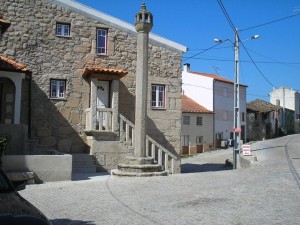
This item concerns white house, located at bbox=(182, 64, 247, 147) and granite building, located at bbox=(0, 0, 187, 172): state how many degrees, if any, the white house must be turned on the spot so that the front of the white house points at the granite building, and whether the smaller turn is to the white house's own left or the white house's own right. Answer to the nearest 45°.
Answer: approximately 45° to the white house's own right

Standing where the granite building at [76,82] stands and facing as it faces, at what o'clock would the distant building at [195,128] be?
The distant building is roughly at 7 o'clock from the granite building.

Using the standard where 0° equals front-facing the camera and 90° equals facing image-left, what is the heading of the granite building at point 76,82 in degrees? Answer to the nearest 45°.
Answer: approximately 0°

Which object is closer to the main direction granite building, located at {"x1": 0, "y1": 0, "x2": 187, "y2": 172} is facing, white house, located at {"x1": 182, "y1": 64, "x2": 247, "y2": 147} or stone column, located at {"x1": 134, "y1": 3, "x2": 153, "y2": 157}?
the stone column

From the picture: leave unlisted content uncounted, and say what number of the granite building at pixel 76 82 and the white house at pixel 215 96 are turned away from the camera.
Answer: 0

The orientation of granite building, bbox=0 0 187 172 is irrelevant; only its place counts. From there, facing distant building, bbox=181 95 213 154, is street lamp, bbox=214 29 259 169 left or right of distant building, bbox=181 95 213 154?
right

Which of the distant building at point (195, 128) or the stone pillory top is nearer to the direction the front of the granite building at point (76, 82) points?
the stone pillory top

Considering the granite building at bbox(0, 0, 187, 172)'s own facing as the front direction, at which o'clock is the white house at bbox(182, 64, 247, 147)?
The white house is roughly at 7 o'clock from the granite building.
